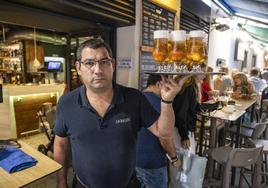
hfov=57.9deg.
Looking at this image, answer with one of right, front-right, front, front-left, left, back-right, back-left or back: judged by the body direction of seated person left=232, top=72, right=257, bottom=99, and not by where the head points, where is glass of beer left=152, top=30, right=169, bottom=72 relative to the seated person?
front-left

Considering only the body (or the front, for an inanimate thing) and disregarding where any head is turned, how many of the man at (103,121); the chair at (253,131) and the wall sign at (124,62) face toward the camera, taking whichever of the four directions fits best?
2

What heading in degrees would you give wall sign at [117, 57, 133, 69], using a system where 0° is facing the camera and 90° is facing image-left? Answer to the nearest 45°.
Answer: approximately 0°

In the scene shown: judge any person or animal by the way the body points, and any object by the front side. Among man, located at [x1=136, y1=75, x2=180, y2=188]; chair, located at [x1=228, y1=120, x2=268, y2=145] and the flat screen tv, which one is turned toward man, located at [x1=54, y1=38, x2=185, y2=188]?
the flat screen tv

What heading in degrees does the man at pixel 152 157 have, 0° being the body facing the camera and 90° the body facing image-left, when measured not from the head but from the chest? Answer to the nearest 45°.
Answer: approximately 225°

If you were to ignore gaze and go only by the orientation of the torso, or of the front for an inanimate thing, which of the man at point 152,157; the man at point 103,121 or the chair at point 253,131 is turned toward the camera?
the man at point 103,121

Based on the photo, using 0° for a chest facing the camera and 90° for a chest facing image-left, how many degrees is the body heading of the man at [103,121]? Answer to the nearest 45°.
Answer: approximately 0°

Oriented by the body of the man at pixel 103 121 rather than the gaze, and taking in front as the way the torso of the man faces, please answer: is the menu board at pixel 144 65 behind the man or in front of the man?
behind

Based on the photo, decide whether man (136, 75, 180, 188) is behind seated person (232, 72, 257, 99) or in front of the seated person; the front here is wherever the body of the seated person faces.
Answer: in front

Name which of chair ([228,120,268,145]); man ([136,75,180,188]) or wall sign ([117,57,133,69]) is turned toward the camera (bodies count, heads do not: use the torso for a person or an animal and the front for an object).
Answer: the wall sign
